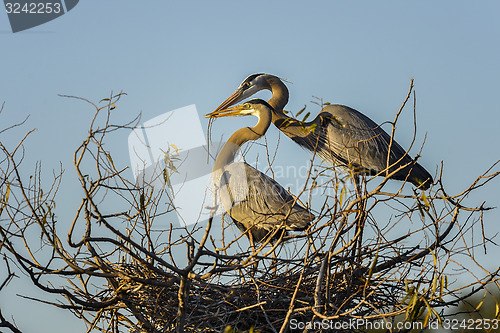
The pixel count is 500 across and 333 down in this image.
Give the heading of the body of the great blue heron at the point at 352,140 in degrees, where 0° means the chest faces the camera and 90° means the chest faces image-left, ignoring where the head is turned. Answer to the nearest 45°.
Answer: approximately 90°

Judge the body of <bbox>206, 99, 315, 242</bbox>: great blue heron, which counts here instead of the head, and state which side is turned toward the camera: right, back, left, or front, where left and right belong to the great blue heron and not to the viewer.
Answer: left

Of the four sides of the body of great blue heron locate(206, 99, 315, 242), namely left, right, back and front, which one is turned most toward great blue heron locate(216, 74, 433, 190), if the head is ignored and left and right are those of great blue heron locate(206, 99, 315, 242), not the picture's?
back

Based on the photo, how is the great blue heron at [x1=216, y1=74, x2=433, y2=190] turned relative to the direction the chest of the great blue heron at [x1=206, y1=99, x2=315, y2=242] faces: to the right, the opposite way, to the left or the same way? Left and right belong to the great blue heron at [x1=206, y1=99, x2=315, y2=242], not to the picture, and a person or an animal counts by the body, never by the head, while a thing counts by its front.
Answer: the same way

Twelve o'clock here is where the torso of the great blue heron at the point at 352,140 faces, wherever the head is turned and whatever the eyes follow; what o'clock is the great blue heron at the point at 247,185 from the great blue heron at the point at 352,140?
the great blue heron at the point at 247,185 is roughly at 12 o'clock from the great blue heron at the point at 352,140.

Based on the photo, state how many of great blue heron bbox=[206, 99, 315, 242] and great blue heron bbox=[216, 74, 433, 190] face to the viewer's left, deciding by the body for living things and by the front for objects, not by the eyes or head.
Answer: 2
